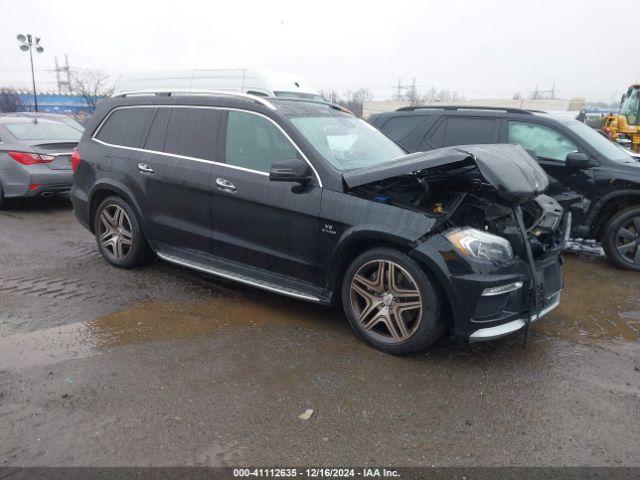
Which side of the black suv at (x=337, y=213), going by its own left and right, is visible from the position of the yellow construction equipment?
left

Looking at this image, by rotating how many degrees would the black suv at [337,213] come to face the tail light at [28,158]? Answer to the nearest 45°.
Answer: approximately 180°

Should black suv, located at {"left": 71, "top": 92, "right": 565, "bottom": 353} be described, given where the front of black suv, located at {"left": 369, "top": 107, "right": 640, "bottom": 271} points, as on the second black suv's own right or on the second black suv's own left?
on the second black suv's own right

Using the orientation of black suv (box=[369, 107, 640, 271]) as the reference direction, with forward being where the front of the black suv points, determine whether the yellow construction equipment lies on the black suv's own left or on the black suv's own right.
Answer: on the black suv's own left

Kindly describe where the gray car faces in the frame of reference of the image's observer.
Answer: facing away from the viewer and to the left of the viewer

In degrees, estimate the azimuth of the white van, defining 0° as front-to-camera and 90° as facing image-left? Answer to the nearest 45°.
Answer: approximately 315°

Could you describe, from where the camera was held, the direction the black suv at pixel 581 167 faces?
facing the viewer and to the right of the viewer
